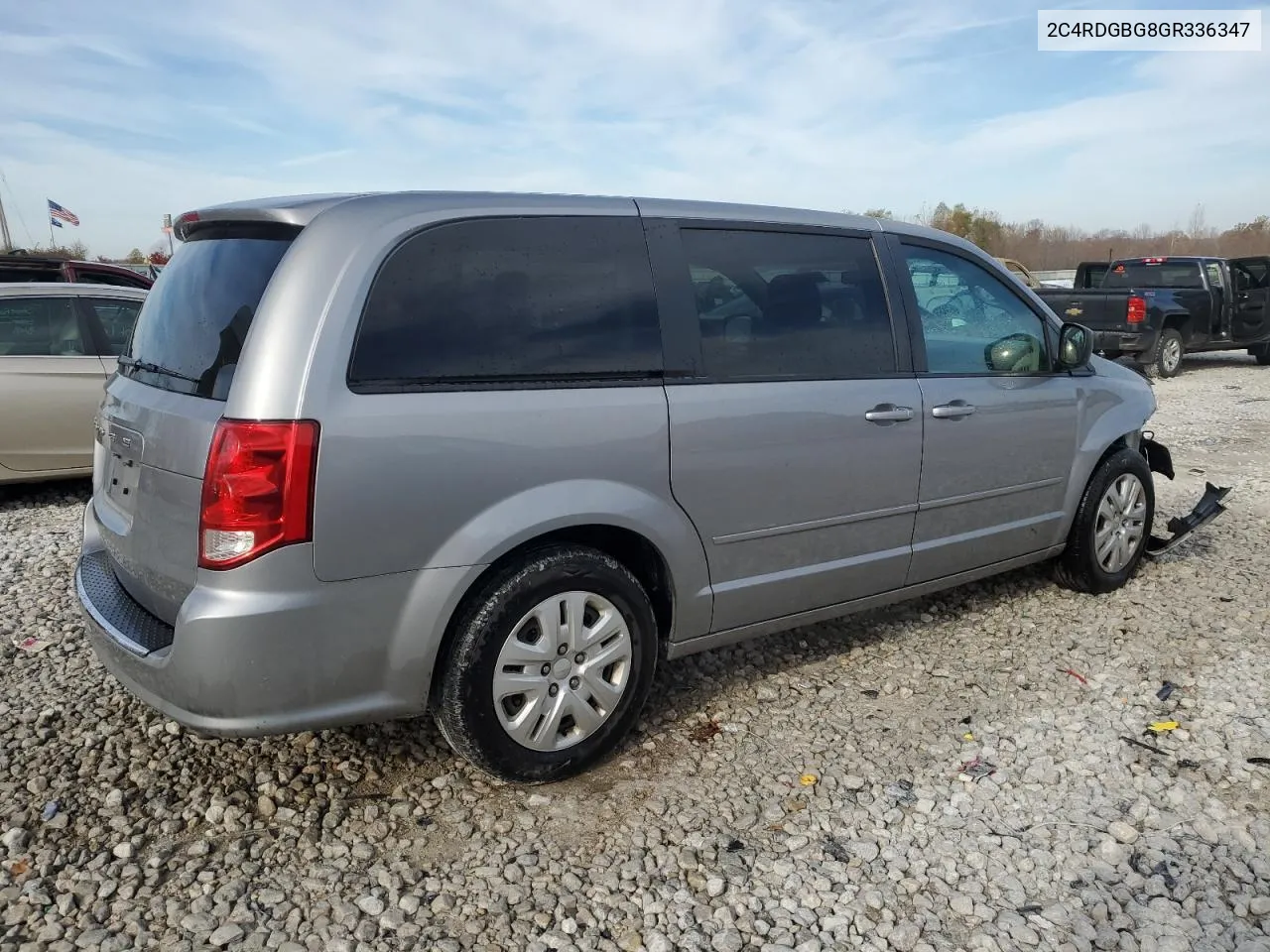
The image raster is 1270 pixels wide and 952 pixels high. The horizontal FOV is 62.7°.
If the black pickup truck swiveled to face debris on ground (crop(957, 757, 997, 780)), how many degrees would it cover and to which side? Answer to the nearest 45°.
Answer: approximately 135° to its right

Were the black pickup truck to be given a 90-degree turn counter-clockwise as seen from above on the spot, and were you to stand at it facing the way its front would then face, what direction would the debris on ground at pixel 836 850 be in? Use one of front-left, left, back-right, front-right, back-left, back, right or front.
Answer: back-left

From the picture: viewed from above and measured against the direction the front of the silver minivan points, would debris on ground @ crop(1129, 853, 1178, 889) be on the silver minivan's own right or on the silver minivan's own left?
on the silver minivan's own right

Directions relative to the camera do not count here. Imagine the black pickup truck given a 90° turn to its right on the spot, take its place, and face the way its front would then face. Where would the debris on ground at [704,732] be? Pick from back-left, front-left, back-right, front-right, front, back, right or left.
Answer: front-right

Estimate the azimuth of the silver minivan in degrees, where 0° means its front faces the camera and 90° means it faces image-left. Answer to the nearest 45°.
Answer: approximately 225°

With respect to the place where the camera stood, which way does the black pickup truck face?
facing away from the viewer and to the right of the viewer

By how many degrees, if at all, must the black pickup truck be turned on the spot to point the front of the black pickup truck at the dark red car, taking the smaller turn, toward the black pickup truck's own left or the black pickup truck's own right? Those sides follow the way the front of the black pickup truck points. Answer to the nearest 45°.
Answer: approximately 180°

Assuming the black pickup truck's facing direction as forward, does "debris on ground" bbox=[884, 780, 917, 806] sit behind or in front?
behind
